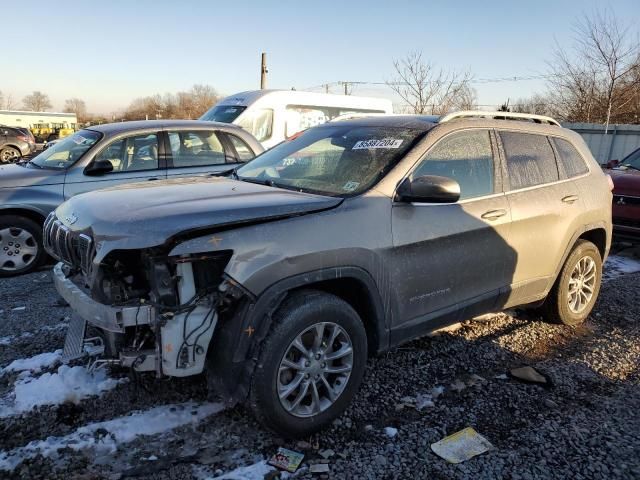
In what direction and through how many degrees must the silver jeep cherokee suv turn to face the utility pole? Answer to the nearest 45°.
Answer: approximately 135° to its right

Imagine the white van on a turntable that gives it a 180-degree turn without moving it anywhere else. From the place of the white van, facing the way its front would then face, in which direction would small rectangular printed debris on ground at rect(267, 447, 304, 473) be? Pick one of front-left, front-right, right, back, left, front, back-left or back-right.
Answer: back-right

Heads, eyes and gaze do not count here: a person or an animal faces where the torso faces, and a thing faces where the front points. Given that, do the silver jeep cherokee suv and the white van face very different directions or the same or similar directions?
same or similar directions

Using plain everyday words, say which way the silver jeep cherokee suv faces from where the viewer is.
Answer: facing the viewer and to the left of the viewer

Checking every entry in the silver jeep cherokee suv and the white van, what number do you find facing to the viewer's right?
0
